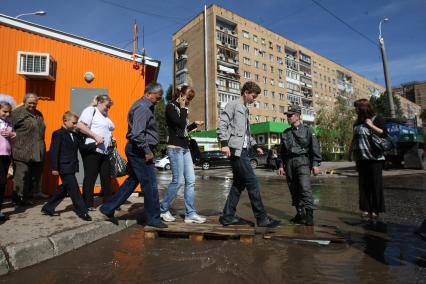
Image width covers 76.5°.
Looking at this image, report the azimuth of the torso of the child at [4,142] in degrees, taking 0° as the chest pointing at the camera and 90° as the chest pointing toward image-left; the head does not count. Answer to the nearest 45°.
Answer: approximately 315°

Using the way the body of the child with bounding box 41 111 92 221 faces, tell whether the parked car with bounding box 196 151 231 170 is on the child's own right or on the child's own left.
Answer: on the child's own left

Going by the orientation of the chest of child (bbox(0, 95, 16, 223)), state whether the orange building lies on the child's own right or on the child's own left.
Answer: on the child's own left

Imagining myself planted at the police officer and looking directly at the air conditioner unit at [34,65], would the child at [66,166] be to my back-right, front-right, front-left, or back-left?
front-left

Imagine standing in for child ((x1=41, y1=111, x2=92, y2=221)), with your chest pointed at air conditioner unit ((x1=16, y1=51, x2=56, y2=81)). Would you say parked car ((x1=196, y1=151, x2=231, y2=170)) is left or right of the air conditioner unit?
right

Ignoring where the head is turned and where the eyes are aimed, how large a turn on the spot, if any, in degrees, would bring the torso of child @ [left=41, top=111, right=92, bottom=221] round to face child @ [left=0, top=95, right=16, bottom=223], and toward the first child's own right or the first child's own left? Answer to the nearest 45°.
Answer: approximately 135° to the first child's own right

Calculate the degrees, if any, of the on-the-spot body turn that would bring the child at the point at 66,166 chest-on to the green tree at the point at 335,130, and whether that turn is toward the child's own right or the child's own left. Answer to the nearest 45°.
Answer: approximately 90° to the child's own left

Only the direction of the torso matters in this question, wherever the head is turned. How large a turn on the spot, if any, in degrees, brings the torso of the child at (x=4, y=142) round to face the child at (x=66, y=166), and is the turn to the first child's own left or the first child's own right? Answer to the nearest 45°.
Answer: approximately 45° to the first child's own left

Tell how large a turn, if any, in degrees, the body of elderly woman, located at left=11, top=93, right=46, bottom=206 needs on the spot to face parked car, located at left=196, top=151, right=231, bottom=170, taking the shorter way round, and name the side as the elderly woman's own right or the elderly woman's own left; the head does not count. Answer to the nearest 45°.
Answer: approximately 90° to the elderly woman's own left

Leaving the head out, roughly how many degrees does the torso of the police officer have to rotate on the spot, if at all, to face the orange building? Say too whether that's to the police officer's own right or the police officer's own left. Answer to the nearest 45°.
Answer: approximately 45° to the police officer's own right
